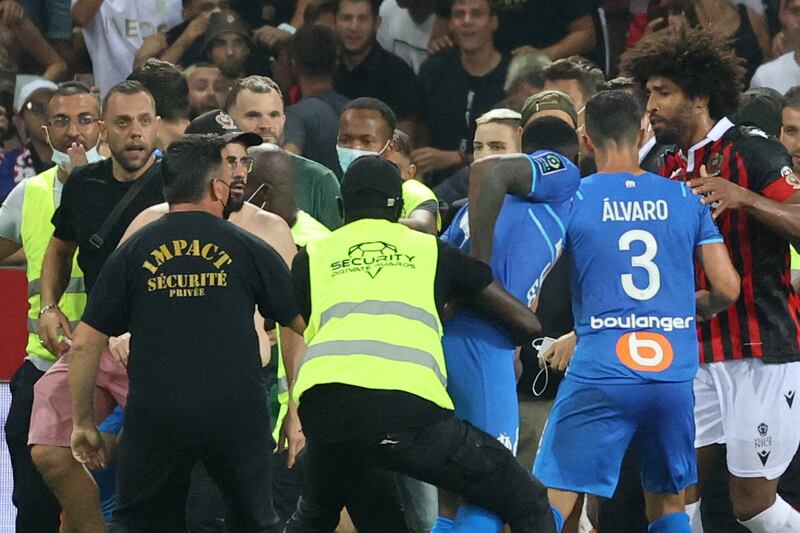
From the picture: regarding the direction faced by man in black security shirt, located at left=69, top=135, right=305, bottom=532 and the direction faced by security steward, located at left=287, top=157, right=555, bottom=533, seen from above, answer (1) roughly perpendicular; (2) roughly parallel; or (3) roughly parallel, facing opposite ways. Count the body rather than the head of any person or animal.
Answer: roughly parallel

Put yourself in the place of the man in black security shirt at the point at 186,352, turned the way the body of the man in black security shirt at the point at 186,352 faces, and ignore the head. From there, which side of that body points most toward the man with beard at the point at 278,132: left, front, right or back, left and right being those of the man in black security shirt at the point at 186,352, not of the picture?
front

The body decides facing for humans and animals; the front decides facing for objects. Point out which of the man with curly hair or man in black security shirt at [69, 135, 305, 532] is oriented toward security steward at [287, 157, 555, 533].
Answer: the man with curly hair

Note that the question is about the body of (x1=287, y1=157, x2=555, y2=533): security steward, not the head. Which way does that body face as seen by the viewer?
away from the camera

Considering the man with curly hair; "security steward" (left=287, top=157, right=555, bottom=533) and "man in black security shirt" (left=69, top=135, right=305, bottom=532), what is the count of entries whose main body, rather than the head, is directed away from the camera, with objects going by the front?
2

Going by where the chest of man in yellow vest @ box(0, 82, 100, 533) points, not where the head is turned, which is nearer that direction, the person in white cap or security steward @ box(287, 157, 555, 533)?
the security steward

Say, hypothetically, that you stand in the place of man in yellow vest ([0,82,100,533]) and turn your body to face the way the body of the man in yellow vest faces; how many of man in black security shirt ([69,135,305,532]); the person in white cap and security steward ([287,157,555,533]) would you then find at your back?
1

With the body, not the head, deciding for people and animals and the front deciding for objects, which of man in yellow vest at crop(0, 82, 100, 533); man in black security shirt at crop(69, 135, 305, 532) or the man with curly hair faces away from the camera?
the man in black security shirt

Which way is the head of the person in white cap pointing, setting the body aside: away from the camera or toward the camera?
toward the camera

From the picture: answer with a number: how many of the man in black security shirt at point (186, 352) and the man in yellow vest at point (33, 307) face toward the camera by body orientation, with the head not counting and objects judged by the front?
1

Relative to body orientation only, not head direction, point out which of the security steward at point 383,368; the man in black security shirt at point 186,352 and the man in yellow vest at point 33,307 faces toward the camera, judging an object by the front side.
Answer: the man in yellow vest

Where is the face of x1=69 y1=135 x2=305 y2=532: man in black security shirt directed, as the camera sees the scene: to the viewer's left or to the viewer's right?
to the viewer's right

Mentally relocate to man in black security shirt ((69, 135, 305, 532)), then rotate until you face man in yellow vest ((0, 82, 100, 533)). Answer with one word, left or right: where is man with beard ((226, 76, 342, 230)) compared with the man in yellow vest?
right

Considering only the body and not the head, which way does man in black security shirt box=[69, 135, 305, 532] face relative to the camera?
away from the camera

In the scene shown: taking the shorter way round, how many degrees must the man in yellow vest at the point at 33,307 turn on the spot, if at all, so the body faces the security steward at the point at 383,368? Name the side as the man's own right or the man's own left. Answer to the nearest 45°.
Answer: approximately 45° to the man's own left

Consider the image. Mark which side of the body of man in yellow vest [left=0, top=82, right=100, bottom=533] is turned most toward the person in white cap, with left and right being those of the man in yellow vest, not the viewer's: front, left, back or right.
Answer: back

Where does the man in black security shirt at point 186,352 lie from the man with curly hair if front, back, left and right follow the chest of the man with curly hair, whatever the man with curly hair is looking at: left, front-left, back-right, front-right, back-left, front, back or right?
front

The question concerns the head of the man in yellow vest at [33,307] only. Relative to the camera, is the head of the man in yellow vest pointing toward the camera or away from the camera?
toward the camera
